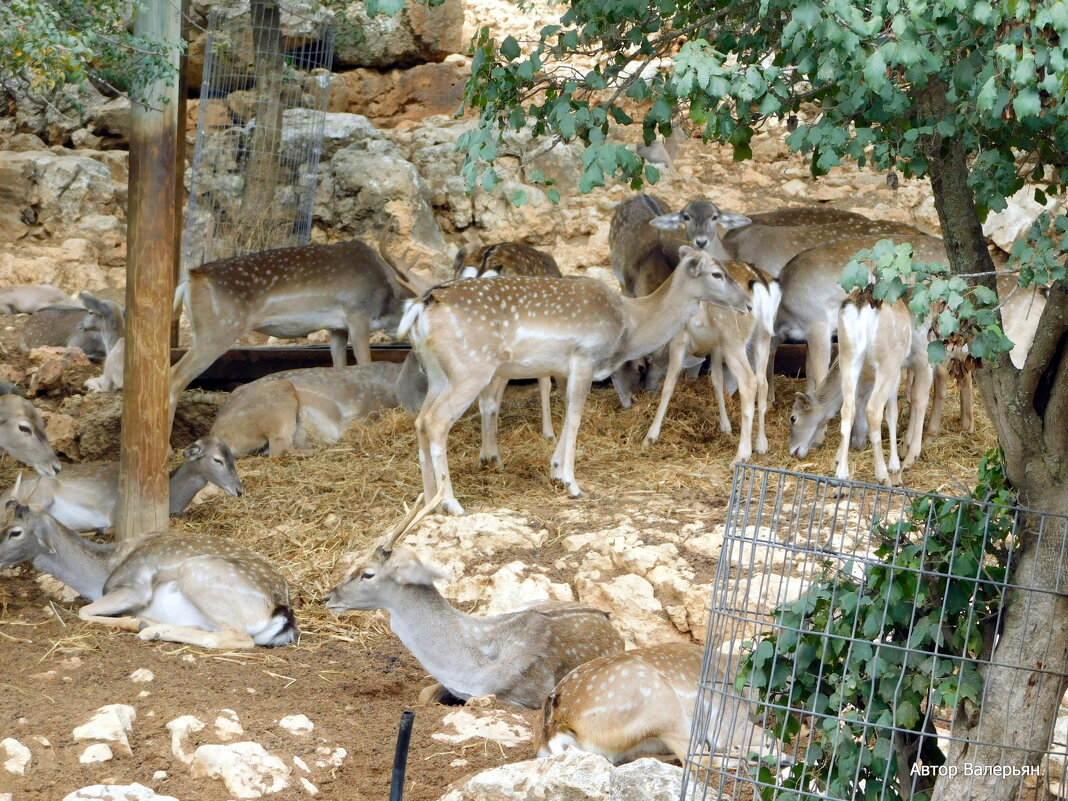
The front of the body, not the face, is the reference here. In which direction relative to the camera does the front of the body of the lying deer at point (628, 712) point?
to the viewer's right

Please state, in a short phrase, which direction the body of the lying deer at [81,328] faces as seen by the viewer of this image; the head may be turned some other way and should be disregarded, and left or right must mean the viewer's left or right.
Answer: facing to the right of the viewer

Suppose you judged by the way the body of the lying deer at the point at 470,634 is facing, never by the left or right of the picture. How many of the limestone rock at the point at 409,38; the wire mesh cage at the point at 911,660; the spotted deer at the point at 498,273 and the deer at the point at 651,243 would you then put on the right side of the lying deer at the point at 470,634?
3

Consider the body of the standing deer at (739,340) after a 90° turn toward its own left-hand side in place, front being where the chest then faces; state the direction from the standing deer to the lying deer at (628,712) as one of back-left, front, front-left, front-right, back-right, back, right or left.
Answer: front-left

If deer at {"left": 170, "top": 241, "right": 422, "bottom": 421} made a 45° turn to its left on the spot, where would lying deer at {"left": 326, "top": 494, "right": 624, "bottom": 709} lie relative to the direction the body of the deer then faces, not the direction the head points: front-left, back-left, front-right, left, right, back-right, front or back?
back-right

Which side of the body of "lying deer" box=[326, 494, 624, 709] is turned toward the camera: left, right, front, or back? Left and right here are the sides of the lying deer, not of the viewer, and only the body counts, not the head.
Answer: left

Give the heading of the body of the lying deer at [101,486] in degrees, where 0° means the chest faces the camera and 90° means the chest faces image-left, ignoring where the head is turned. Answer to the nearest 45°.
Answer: approximately 270°

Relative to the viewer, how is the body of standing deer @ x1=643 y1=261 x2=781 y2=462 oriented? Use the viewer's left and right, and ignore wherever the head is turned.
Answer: facing away from the viewer and to the left of the viewer

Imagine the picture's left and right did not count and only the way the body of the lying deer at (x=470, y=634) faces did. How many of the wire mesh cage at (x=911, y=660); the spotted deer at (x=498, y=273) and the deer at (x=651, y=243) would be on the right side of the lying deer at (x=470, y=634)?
2

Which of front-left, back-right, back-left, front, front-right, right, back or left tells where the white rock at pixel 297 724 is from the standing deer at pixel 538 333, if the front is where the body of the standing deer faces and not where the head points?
right

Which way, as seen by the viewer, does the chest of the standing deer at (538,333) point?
to the viewer's right

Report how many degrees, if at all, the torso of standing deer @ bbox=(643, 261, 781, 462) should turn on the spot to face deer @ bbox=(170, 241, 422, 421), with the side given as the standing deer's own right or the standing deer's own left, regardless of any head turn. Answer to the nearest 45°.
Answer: approximately 45° to the standing deer's own left

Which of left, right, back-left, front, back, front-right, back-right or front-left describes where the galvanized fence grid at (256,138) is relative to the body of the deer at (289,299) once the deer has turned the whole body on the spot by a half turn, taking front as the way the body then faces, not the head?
right

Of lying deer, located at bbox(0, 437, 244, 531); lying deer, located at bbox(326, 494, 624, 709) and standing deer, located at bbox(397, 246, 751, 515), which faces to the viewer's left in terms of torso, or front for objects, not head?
lying deer, located at bbox(326, 494, 624, 709)
